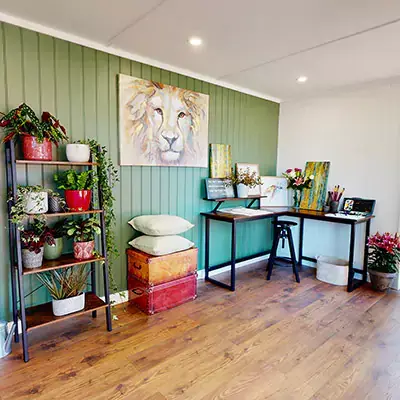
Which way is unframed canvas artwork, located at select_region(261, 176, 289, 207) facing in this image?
toward the camera

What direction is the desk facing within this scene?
toward the camera

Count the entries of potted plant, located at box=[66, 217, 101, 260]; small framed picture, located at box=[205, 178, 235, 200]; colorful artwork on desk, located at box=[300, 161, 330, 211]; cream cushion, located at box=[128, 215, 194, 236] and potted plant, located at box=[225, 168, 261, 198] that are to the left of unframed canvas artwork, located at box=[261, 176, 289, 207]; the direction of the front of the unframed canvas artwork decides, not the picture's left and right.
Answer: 1

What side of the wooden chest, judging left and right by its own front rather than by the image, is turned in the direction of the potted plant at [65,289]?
right

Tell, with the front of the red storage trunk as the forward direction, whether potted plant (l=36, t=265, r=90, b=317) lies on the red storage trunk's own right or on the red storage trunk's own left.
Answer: on the red storage trunk's own right

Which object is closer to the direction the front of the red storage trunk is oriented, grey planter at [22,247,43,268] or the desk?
the desk

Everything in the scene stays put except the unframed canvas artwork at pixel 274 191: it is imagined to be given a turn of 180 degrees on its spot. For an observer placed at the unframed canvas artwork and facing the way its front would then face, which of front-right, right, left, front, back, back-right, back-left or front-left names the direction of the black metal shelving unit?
back-left

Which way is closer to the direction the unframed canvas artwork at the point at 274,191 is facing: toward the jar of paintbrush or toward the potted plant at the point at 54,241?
the potted plant

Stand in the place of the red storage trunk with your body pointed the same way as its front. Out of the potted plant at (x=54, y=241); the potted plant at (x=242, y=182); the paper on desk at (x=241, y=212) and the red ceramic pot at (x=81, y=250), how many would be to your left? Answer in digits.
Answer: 2

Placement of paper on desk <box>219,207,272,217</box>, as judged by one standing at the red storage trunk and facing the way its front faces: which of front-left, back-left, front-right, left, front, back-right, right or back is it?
left

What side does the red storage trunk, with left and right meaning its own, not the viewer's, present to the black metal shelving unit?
right

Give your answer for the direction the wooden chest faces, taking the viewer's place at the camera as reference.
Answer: facing the viewer and to the right of the viewer
